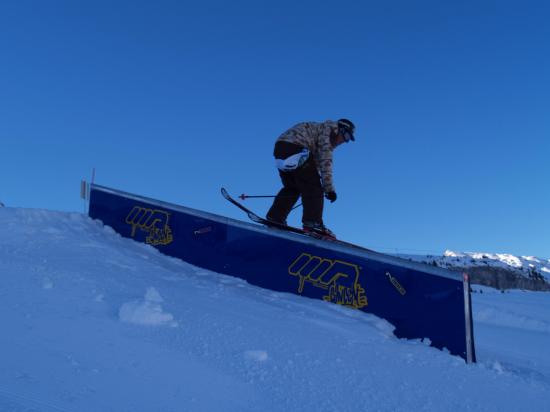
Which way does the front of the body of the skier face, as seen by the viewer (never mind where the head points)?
to the viewer's right

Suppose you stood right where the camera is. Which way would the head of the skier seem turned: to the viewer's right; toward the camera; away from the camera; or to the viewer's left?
to the viewer's right
